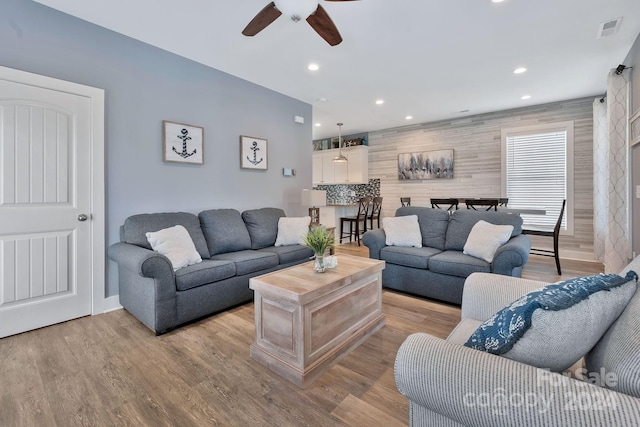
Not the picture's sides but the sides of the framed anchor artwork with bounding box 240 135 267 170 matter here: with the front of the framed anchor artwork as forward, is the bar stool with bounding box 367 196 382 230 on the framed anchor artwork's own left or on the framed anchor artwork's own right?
on the framed anchor artwork's own left

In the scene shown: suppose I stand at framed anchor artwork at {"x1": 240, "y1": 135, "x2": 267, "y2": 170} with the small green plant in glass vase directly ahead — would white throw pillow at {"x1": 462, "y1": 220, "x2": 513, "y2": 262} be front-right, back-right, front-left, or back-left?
front-left

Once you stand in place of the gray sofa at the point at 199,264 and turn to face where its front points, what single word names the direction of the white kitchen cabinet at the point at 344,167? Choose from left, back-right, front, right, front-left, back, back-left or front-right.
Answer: left

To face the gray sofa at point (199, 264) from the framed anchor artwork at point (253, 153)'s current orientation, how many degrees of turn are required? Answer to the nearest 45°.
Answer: approximately 45° to its right

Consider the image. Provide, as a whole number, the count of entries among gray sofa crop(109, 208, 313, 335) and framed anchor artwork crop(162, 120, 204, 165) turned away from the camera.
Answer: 0

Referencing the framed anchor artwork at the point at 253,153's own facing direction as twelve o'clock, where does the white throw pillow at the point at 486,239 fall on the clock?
The white throw pillow is roughly at 12 o'clock from the framed anchor artwork.

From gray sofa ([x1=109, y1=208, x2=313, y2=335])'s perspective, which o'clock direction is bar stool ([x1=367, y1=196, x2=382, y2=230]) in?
The bar stool is roughly at 9 o'clock from the gray sofa.

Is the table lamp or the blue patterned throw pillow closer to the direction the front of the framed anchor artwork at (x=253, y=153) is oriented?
the blue patterned throw pillow

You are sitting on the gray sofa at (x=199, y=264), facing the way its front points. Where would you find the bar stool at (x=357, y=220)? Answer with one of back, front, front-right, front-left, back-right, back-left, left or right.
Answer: left

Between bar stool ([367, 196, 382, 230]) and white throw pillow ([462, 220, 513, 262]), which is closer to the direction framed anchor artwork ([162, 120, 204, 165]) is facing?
the white throw pillow

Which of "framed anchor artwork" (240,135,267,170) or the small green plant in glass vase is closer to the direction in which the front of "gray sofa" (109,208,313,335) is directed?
the small green plant in glass vase

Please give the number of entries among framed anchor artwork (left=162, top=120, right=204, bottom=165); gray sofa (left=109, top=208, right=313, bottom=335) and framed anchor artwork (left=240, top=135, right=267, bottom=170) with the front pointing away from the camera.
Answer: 0

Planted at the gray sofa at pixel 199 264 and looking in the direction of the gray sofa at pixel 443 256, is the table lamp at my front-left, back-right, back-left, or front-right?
front-left

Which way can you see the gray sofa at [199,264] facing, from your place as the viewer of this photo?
facing the viewer and to the right of the viewer

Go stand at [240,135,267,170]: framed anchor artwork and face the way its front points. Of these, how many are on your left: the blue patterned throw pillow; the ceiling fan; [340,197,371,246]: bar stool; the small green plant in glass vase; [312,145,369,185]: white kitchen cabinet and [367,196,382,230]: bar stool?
3
